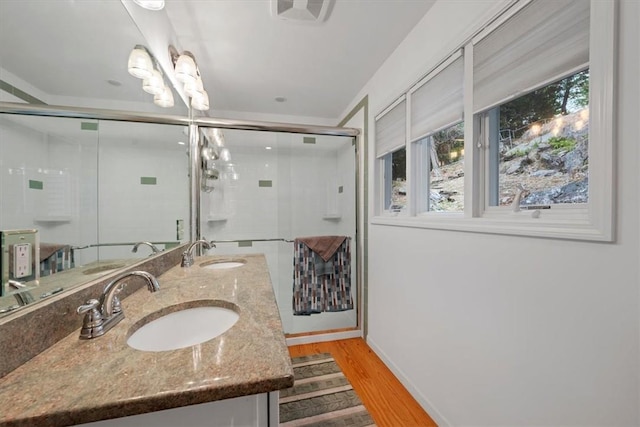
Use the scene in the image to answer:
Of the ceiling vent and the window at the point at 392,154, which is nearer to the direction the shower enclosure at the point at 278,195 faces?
the ceiling vent

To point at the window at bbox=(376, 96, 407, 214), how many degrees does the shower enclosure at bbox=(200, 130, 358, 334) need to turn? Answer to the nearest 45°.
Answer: approximately 45° to its left

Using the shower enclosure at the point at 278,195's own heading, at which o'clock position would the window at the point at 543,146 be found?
The window is roughly at 11 o'clock from the shower enclosure.

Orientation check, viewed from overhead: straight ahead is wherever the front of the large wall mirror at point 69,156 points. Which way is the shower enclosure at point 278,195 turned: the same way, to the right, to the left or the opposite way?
to the right

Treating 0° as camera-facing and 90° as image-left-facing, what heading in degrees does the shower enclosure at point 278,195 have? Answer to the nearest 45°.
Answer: approximately 0°

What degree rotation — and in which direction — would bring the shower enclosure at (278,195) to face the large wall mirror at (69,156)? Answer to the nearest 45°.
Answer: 0° — it already faces it

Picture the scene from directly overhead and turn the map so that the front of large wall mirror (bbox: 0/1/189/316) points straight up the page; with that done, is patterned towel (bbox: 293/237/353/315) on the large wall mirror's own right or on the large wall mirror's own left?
on the large wall mirror's own left

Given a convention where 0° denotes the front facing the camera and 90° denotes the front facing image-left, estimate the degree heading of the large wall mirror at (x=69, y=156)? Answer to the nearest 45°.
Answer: approximately 315°
